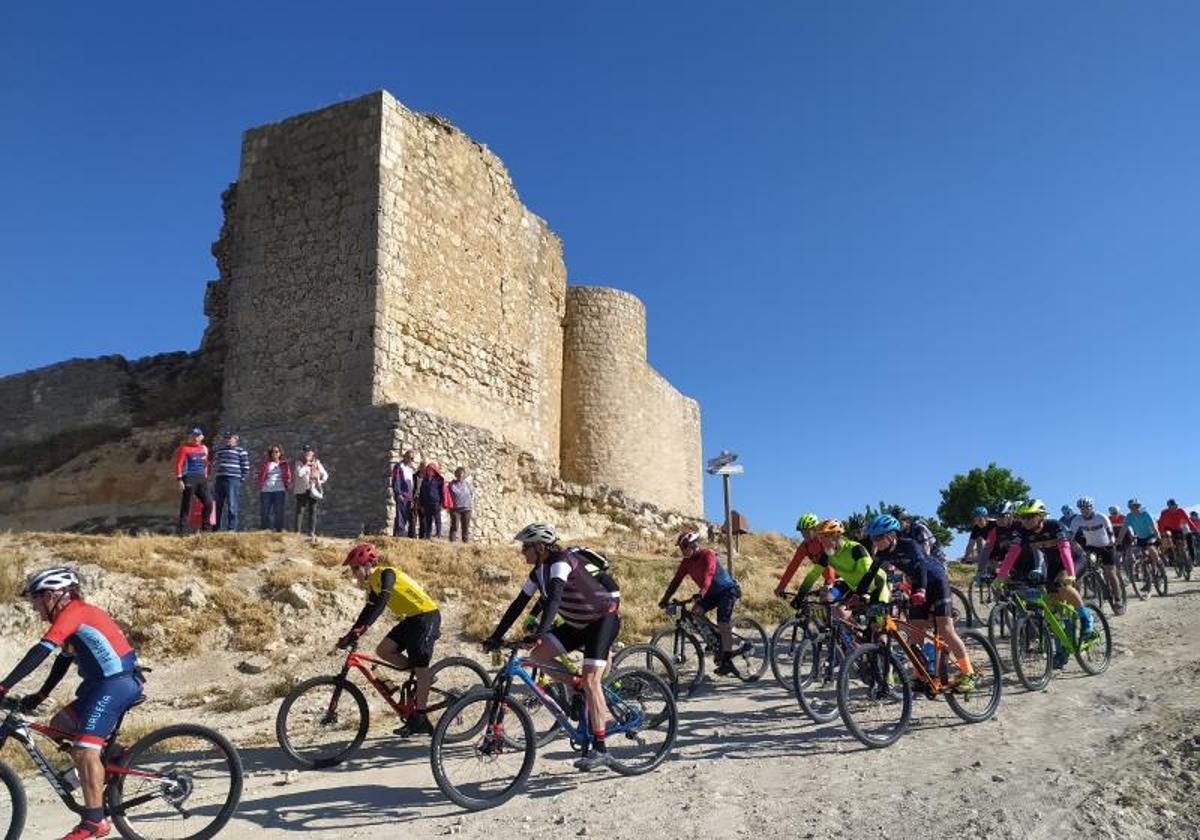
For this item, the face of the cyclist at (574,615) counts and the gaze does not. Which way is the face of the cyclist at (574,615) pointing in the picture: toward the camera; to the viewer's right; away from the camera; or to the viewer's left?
to the viewer's left

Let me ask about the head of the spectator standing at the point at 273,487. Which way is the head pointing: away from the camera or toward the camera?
toward the camera

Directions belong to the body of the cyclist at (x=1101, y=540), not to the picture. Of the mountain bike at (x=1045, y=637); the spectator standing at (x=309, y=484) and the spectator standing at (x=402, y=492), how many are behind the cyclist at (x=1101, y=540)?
0

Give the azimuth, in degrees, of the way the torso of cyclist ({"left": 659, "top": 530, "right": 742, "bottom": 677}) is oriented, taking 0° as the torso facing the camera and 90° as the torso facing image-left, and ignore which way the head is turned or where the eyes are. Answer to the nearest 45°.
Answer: approximately 45°

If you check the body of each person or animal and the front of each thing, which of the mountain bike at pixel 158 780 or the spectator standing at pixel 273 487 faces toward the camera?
the spectator standing

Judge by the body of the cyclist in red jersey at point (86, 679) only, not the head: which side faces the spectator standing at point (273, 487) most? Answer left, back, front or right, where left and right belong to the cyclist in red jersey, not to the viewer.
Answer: right

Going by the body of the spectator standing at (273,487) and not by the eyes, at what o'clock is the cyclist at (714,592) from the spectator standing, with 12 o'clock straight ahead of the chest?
The cyclist is roughly at 11 o'clock from the spectator standing.

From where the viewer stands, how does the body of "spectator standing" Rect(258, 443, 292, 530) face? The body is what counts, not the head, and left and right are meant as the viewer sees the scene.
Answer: facing the viewer

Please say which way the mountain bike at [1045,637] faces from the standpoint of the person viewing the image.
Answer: facing the viewer and to the left of the viewer

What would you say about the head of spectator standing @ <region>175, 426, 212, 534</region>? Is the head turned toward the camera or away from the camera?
toward the camera

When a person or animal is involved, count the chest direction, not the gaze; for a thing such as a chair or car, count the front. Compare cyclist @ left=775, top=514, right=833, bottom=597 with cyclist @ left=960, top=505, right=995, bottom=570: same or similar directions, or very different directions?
same or similar directions

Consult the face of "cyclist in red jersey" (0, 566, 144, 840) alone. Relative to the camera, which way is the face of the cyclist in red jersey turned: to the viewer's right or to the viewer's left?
to the viewer's left

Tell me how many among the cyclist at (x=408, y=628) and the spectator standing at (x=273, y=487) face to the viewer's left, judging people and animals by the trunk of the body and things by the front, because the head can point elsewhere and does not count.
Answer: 1

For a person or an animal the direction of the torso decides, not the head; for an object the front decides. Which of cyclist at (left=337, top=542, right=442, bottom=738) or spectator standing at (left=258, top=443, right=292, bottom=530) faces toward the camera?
the spectator standing

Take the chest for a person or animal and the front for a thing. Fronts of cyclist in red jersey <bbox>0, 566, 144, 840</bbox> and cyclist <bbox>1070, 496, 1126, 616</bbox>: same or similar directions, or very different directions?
same or similar directions

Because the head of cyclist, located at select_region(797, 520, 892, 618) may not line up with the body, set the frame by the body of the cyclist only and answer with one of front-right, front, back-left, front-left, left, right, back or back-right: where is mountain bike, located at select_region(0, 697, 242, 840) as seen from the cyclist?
front

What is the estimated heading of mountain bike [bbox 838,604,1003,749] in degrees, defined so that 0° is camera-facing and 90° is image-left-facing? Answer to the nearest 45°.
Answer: approximately 45°

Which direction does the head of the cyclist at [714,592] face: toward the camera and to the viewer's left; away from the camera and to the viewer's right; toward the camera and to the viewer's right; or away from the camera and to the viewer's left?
toward the camera and to the viewer's left

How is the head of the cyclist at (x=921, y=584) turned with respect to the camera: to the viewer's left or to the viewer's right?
to the viewer's left

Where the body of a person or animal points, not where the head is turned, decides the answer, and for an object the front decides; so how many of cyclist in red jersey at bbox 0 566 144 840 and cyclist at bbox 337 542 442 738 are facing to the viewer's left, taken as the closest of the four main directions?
2

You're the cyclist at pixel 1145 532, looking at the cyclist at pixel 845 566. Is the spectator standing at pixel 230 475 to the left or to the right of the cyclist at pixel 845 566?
right

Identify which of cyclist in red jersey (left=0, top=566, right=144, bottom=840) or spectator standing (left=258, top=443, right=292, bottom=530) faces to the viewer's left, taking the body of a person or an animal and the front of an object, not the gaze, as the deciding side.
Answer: the cyclist in red jersey

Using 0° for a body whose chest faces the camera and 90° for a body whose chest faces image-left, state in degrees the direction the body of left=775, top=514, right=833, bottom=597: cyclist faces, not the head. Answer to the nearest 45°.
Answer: approximately 45°

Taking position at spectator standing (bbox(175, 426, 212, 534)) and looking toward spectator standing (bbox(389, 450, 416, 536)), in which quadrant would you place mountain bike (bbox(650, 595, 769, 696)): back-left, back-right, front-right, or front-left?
front-right
